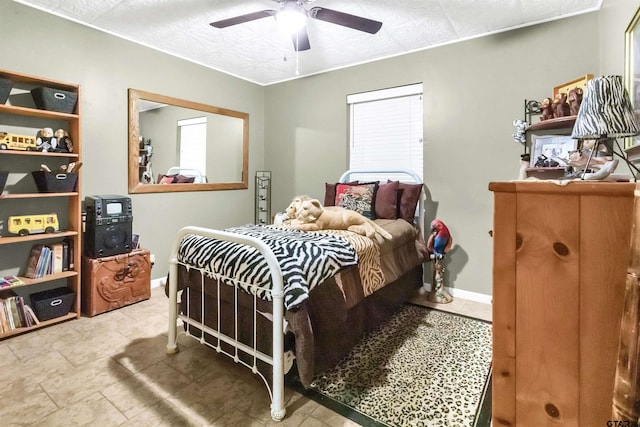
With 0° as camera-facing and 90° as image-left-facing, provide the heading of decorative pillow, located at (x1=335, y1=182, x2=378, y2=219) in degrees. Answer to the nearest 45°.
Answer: approximately 45°

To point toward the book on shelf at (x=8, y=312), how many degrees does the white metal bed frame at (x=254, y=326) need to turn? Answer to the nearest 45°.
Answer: approximately 90° to its right

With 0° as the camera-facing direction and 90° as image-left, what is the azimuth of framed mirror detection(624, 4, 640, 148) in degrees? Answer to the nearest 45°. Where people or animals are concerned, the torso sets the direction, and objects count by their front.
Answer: approximately 90°

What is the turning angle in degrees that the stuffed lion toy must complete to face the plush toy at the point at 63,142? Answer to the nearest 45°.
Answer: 0° — it already faces it

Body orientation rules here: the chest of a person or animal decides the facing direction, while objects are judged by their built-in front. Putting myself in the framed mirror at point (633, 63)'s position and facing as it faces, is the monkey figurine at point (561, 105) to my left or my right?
on my right

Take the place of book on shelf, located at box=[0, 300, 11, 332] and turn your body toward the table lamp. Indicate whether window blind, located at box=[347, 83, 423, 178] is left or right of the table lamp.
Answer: left

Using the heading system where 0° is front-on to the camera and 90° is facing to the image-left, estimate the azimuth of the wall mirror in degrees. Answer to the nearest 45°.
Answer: approximately 315°

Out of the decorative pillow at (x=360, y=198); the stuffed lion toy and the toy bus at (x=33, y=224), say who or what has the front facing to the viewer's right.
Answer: the toy bus

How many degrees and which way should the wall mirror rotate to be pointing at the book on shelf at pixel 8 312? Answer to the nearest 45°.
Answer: approximately 90° to its right

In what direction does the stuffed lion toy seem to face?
to the viewer's left
